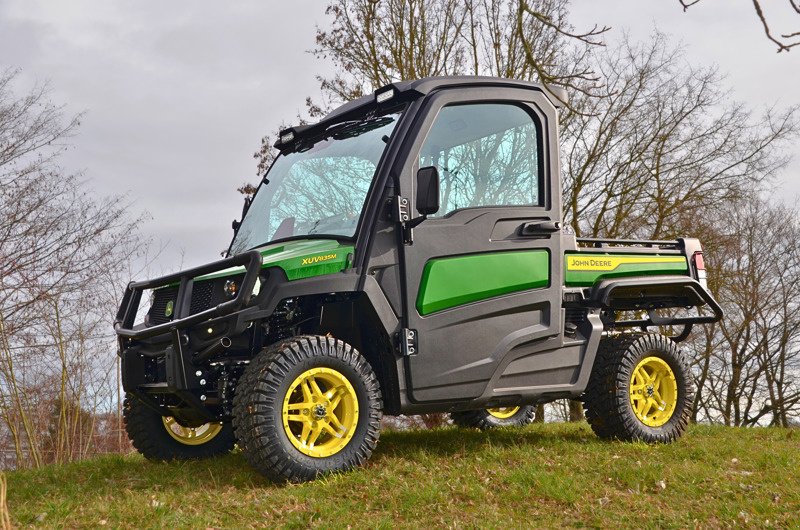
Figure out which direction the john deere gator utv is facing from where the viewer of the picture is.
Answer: facing the viewer and to the left of the viewer

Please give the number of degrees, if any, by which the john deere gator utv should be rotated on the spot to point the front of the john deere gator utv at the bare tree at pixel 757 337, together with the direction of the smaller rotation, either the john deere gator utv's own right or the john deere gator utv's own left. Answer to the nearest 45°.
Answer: approximately 180°
